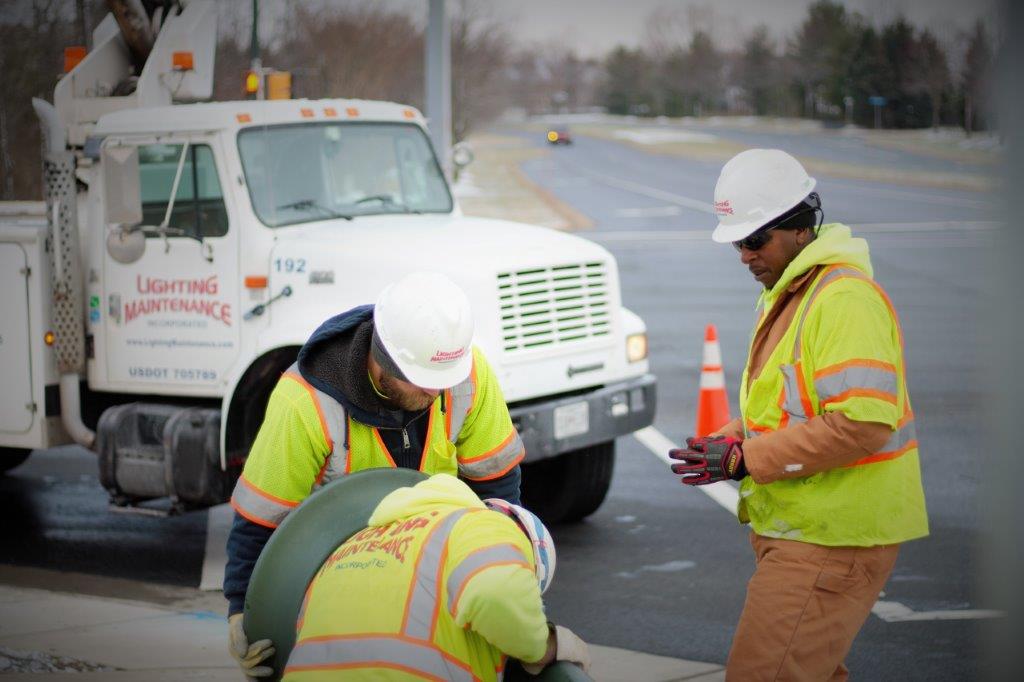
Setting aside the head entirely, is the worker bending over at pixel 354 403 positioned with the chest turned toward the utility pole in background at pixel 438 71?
no

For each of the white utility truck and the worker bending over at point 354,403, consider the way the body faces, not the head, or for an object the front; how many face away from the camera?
0

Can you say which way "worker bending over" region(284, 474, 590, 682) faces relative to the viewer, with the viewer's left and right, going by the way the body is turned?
facing away from the viewer and to the right of the viewer

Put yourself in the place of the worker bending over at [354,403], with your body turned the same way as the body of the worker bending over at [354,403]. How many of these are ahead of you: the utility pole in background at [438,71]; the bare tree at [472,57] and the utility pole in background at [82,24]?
0

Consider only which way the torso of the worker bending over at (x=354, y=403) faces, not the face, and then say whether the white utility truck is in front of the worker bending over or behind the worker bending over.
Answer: behind

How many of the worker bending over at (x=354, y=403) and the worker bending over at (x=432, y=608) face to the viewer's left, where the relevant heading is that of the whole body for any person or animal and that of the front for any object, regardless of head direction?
0

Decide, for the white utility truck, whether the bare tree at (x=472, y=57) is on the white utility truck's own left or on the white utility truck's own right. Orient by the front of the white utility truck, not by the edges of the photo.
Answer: on the white utility truck's own left

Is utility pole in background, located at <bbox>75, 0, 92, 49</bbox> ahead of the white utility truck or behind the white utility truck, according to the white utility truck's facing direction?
behind

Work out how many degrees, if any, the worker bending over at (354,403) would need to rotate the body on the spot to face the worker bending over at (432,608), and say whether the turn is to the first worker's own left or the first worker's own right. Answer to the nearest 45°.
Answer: approximately 45° to the first worker's own right

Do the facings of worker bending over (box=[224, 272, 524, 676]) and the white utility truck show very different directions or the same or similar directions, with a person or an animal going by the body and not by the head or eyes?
same or similar directions

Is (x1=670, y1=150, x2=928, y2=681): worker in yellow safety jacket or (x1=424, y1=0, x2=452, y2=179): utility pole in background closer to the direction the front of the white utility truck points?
the worker in yellow safety jacket

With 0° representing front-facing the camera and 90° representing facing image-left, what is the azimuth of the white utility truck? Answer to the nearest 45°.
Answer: approximately 315°

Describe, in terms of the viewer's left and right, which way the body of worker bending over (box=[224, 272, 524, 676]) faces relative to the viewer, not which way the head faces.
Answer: facing the viewer and to the right of the viewer

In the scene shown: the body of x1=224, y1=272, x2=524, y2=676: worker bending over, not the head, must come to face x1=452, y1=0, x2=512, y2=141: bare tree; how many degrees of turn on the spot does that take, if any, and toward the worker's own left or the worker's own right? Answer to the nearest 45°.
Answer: approximately 135° to the worker's own left

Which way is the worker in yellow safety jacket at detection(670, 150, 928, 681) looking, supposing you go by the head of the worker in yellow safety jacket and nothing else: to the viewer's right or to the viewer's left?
to the viewer's left
